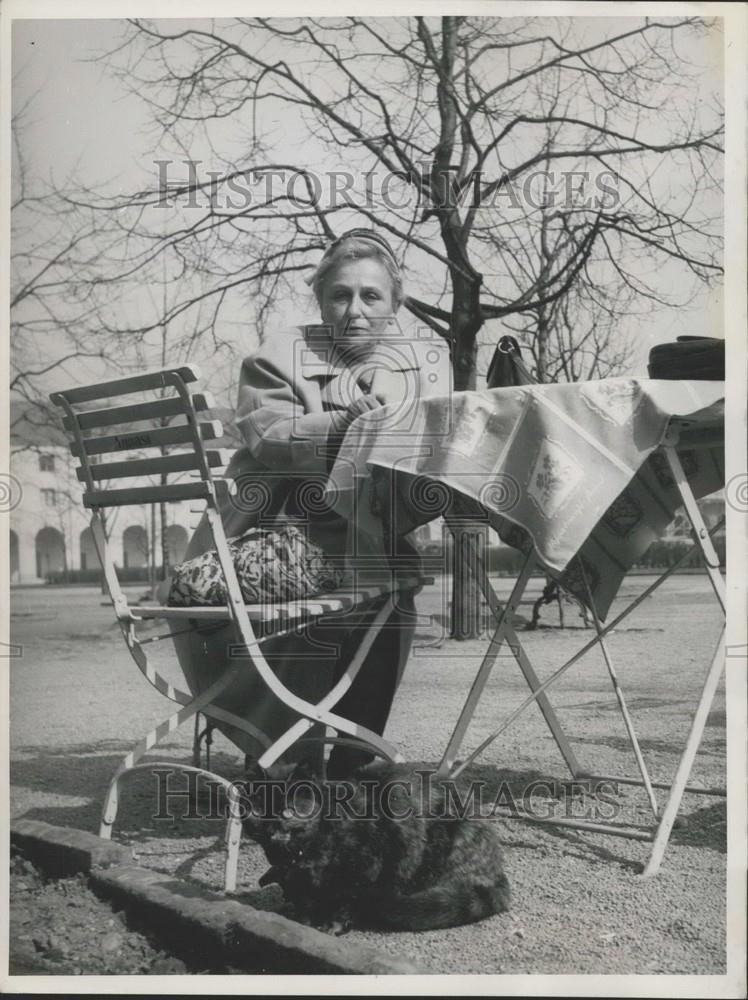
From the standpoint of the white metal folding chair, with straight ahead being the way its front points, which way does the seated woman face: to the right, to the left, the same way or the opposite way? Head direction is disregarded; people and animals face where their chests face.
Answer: to the right

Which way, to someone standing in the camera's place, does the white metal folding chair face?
facing away from the viewer and to the right of the viewer

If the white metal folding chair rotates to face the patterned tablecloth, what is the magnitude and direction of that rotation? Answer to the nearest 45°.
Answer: approximately 45° to its right

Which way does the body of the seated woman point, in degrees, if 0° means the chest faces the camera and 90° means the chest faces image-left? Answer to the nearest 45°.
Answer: approximately 315°

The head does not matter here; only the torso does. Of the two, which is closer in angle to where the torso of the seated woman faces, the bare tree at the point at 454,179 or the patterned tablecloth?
the patterned tablecloth

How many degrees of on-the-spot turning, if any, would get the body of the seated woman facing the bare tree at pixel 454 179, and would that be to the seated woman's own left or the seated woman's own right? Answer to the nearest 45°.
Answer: approximately 135° to the seated woman's own left
